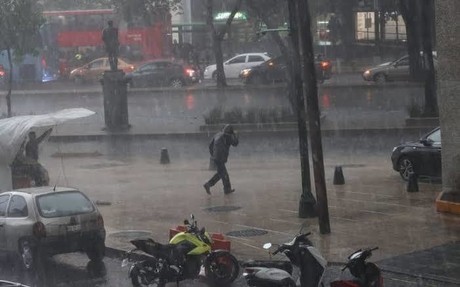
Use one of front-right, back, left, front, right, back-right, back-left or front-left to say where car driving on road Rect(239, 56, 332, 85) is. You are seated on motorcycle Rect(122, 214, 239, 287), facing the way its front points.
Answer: left

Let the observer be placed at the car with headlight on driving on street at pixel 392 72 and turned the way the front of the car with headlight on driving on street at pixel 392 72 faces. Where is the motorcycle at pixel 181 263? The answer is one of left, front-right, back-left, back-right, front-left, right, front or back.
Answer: left

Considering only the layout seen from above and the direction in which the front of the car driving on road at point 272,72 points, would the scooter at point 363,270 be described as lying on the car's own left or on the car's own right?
on the car's own left

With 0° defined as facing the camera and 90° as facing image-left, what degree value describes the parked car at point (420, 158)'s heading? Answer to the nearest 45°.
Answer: approximately 90°

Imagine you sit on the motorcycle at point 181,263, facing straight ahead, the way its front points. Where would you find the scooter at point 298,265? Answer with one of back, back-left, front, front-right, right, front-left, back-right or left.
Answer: front-right

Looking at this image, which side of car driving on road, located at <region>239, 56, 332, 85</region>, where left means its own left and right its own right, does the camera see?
left

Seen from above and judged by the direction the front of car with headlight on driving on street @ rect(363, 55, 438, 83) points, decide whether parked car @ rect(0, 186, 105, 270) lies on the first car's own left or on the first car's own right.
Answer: on the first car's own left

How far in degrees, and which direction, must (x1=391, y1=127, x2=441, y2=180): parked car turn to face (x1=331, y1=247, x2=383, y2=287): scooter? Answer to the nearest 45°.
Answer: approximately 90° to its left

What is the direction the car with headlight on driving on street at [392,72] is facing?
to the viewer's left

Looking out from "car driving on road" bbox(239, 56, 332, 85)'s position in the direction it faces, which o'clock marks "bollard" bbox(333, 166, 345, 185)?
The bollard is roughly at 9 o'clock from the car driving on road.

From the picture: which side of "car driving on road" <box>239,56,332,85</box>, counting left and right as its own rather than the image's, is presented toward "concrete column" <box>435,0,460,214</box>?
left

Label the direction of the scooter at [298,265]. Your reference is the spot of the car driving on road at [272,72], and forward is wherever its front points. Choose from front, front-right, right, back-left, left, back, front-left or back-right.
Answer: left

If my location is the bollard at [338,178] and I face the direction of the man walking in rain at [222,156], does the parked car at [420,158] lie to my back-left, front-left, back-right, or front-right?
back-right

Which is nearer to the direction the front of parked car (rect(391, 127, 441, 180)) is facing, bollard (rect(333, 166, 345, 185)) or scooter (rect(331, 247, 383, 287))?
the bollard
